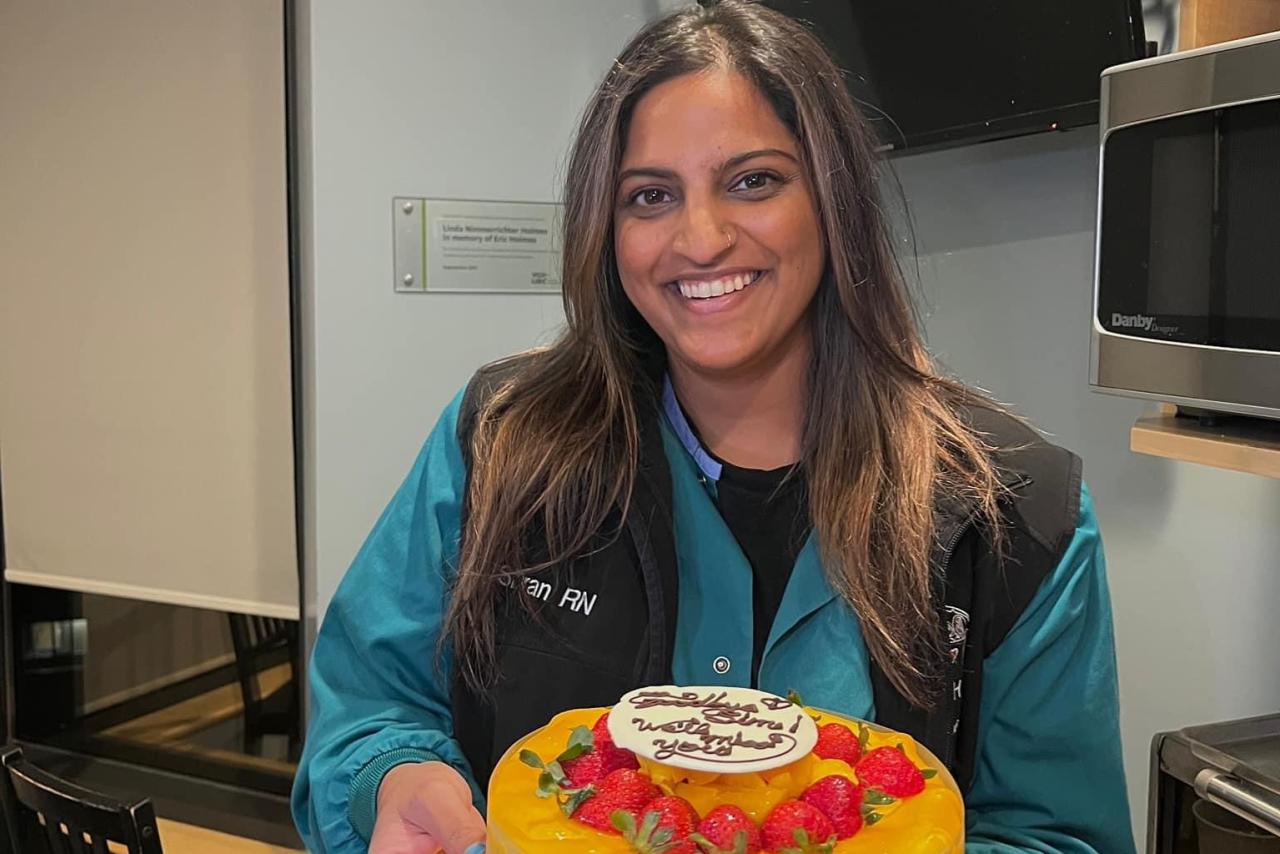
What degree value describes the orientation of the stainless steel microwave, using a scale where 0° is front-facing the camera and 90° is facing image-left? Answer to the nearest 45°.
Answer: approximately 45°

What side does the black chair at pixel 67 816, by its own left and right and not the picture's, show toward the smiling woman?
right

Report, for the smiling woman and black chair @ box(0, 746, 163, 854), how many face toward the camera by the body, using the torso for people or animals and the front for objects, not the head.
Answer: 1

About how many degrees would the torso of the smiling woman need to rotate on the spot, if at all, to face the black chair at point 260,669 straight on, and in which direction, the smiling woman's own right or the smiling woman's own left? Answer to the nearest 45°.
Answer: approximately 135° to the smiling woman's own right

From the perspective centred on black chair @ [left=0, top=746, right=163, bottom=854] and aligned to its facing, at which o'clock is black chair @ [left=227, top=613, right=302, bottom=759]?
black chair @ [left=227, top=613, right=302, bottom=759] is roughly at 11 o'clock from black chair @ [left=0, top=746, right=163, bottom=854].

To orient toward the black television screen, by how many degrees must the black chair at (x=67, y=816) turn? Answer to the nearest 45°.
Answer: approximately 45° to its right

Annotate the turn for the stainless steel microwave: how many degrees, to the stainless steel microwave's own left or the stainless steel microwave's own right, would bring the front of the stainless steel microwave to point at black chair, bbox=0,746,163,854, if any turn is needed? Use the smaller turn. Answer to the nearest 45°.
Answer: approximately 45° to the stainless steel microwave's own right

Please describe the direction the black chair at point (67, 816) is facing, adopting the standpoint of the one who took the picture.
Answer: facing away from the viewer and to the right of the viewer

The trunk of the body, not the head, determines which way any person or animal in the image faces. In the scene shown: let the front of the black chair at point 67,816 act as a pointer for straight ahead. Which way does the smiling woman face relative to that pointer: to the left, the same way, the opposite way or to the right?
the opposite way

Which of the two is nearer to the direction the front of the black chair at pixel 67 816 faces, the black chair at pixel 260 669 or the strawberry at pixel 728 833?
the black chair
